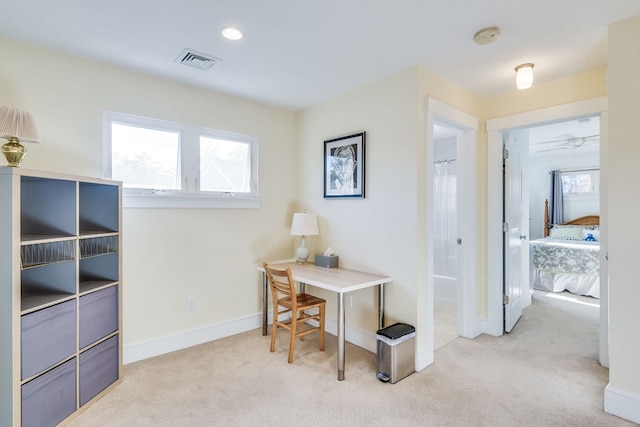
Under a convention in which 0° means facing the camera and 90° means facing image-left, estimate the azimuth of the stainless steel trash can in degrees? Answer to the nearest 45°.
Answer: approximately 45°

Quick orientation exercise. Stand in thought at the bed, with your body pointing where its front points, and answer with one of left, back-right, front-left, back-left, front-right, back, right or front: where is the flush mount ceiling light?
front

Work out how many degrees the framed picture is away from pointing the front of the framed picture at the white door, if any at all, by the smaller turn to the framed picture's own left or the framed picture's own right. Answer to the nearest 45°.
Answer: approximately 135° to the framed picture's own left

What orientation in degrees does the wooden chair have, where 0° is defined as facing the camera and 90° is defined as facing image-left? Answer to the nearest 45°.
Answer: approximately 225°

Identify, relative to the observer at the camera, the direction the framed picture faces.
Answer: facing the viewer and to the left of the viewer

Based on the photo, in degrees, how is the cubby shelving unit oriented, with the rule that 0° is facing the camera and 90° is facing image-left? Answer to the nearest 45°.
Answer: approximately 315°

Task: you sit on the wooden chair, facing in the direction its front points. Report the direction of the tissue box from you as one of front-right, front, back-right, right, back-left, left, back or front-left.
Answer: front

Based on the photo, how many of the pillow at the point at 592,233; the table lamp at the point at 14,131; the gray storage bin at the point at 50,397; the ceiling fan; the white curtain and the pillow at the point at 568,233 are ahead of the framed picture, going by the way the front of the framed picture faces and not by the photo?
2

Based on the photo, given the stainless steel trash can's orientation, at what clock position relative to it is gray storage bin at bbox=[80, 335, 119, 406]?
The gray storage bin is roughly at 1 o'clock from the stainless steel trash can.

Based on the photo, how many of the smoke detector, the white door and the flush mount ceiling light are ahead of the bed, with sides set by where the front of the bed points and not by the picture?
3
